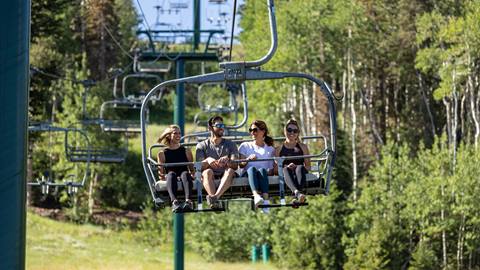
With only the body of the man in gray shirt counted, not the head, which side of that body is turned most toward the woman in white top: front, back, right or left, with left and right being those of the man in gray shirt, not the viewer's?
left

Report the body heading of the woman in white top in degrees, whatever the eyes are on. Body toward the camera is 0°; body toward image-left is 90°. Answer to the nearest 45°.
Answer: approximately 0°

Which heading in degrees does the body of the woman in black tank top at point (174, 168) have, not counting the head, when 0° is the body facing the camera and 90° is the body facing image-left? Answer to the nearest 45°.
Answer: approximately 0°

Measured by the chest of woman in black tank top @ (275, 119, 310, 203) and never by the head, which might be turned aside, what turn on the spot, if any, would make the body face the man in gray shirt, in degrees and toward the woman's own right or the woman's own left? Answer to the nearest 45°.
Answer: approximately 90° to the woman's own right

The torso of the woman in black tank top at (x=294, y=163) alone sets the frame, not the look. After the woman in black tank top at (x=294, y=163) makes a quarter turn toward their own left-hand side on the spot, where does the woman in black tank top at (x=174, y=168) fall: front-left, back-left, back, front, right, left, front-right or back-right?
back

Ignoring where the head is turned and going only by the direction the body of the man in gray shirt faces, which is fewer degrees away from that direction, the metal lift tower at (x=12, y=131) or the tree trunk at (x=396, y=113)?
the metal lift tower

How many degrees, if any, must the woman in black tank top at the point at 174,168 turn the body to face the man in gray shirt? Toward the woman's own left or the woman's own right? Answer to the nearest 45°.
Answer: approximately 90° to the woman's own left

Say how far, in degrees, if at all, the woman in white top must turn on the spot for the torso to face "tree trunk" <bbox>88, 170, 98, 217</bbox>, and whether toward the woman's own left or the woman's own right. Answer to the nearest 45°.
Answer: approximately 180°
